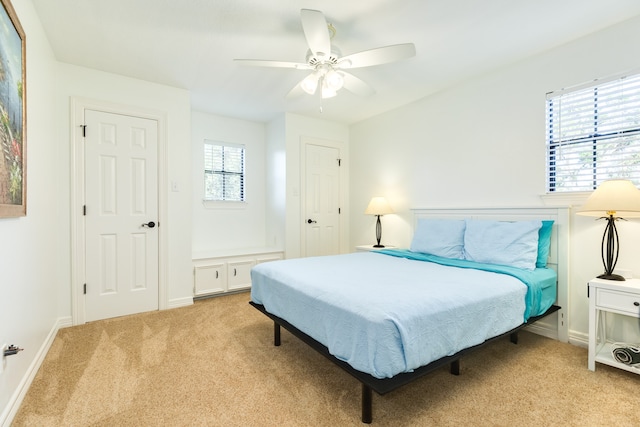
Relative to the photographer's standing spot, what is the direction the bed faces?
facing the viewer and to the left of the viewer

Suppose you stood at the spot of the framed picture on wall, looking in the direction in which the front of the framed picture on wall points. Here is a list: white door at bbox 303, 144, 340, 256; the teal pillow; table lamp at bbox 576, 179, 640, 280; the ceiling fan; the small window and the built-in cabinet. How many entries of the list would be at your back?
0

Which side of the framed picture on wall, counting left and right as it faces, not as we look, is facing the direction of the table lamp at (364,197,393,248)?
front

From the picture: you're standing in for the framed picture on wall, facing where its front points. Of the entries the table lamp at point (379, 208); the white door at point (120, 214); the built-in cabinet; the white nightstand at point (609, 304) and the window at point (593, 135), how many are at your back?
0

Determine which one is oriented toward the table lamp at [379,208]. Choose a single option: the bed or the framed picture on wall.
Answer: the framed picture on wall

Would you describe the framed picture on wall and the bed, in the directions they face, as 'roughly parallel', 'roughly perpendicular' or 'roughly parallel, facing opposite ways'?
roughly parallel, facing opposite ways

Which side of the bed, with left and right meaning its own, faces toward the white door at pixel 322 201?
right

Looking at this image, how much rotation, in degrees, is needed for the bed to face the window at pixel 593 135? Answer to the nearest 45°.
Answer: approximately 180°

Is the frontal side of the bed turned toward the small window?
no

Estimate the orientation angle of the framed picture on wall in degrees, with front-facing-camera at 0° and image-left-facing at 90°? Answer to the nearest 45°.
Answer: approximately 270°

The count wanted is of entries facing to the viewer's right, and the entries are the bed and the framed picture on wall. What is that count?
1

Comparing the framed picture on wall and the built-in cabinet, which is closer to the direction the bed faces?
the framed picture on wall

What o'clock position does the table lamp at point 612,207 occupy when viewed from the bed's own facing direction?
The table lamp is roughly at 7 o'clock from the bed.

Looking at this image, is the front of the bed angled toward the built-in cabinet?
no

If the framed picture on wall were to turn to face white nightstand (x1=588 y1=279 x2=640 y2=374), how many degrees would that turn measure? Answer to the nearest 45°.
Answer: approximately 45° to its right

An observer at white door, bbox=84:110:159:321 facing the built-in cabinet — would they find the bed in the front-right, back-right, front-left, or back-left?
front-right
